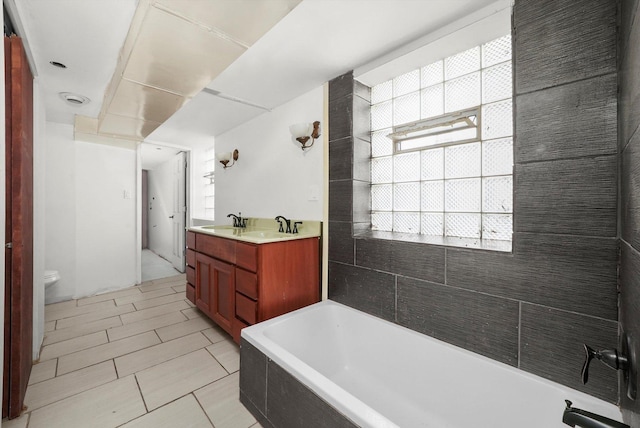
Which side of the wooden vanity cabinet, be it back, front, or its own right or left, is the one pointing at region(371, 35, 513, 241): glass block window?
left

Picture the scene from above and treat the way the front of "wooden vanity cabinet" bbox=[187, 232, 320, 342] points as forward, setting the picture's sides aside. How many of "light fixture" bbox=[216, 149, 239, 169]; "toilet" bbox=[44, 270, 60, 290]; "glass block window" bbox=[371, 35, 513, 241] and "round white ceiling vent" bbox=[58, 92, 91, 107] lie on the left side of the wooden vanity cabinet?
1

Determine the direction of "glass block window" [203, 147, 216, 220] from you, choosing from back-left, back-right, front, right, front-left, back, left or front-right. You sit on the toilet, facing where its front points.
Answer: front

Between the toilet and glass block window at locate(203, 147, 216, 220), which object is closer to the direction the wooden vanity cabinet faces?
the toilet

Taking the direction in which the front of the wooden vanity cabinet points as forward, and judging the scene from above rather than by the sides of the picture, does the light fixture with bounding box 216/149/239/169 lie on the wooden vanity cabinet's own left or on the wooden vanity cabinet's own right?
on the wooden vanity cabinet's own right

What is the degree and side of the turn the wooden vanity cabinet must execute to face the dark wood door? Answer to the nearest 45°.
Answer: approximately 45° to its right

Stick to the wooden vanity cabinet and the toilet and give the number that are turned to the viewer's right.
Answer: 1

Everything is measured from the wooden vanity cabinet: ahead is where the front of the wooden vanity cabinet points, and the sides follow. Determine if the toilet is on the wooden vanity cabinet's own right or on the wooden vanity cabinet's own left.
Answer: on the wooden vanity cabinet's own right

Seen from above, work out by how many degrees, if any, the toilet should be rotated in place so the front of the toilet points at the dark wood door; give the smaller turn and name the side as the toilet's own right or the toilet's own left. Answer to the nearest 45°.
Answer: approximately 90° to the toilet's own right

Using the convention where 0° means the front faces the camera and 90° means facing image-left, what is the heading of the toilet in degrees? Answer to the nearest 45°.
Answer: approximately 270°

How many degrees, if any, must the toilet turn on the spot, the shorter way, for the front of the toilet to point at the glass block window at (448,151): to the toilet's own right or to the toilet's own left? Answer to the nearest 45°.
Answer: approximately 45° to the toilet's own right

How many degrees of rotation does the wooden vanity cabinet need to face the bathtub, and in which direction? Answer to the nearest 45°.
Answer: approximately 90° to its left

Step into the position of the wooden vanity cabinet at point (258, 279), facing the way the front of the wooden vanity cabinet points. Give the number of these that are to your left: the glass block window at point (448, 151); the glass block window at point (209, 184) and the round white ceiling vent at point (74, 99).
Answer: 1

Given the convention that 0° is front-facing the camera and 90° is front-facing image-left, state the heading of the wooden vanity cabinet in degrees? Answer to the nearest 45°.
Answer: approximately 45°
